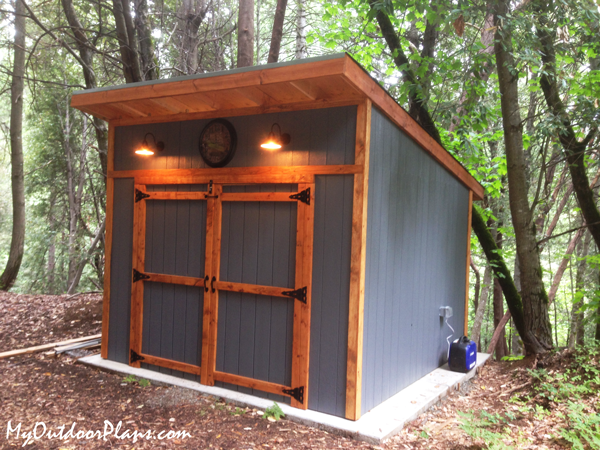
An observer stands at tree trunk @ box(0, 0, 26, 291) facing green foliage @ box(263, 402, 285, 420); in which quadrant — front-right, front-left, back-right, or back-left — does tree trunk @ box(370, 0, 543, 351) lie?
front-left

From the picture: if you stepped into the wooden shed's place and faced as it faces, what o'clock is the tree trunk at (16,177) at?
The tree trunk is roughly at 3 o'clock from the wooden shed.

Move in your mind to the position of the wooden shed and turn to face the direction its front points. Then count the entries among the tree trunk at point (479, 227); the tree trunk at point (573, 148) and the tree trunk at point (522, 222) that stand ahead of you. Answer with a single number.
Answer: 0

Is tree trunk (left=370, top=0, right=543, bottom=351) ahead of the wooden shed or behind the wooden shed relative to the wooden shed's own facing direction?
behind

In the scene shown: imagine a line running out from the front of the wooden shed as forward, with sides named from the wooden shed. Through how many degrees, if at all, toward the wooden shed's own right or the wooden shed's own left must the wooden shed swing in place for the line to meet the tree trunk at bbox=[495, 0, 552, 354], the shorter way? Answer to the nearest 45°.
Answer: approximately 180°

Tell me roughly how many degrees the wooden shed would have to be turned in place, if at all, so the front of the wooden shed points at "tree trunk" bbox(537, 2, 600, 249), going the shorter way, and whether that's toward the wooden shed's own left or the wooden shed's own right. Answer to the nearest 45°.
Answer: approximately 180°
